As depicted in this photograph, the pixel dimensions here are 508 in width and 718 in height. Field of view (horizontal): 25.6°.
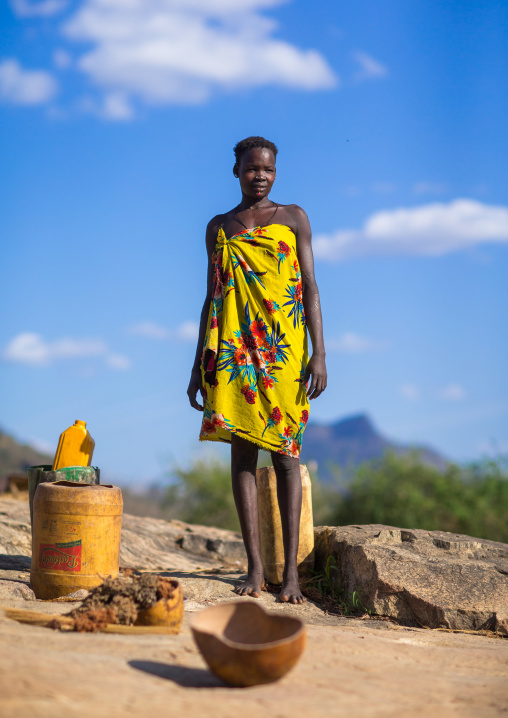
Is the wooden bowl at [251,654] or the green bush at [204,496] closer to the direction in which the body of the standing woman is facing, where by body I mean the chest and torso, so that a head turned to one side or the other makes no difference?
the wooden bowl

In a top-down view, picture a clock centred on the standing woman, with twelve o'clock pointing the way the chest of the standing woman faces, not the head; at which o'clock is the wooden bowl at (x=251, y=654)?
The wooden bowl is roughly at 12 o'clock from the standing woman.

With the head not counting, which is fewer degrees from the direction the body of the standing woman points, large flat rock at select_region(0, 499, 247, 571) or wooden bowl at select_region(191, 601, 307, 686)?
the wooden bowl

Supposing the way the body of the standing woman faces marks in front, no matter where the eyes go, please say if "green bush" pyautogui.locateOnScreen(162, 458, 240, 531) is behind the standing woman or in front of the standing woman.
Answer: behind

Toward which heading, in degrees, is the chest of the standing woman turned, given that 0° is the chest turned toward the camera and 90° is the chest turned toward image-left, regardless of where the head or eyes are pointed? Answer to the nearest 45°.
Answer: approximately 0°

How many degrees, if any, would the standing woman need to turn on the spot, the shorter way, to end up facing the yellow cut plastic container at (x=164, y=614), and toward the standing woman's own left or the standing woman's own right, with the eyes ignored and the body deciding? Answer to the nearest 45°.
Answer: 0° — they already face it

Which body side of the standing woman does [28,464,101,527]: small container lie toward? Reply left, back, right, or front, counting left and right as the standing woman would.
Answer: right

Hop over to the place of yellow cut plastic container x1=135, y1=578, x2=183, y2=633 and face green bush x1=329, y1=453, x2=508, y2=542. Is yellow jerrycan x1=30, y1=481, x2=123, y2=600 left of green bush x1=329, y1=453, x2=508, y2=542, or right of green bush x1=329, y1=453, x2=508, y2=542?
left
